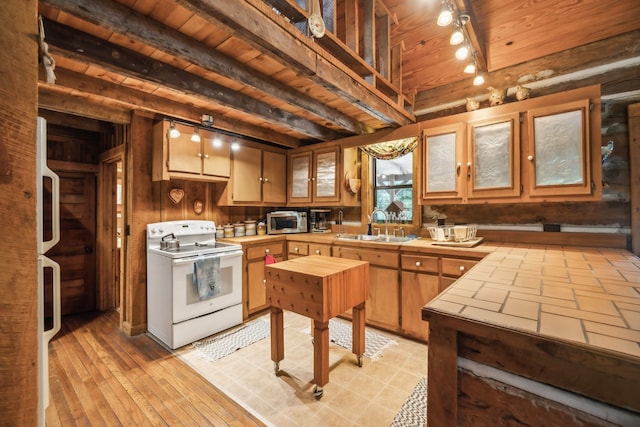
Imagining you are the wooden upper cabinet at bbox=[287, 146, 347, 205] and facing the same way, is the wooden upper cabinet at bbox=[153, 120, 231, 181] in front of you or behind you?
in front

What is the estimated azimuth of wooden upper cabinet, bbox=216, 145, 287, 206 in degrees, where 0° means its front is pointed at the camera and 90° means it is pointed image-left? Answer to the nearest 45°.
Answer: approximately 315°

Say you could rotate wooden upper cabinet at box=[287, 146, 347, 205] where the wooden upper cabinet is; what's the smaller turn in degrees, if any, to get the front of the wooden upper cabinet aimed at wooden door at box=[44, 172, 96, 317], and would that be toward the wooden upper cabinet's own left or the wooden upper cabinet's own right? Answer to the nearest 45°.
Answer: approximately 45° to the wooden upper cabinet's own right

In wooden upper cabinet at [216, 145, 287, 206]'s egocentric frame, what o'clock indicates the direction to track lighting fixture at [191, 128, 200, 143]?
The track lighting fixture is roughly at 3 o'clock from the wooden upper cabinet.

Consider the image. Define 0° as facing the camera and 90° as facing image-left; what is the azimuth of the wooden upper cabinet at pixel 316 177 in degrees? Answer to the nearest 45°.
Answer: approximately 45°
